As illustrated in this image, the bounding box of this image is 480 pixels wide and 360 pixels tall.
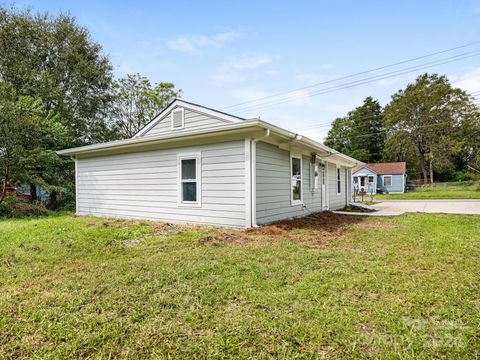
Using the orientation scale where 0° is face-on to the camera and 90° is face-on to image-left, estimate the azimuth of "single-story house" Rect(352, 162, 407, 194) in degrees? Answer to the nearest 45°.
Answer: approximately 0°

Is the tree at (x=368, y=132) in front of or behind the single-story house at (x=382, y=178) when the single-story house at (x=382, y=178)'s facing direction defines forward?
behind

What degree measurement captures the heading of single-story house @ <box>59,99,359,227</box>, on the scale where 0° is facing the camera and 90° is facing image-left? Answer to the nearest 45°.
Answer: approximately 315°

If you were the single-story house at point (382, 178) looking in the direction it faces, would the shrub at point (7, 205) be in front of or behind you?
in front

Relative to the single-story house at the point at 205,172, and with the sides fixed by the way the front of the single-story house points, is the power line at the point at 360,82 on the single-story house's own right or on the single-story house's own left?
on the single-story house's own left

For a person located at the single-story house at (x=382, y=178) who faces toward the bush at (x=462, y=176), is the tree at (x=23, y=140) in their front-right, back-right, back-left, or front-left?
back-right

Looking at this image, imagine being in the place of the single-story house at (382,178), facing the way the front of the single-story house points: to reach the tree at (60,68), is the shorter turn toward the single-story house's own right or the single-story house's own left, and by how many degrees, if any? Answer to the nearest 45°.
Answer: approximately 45° to the single-story house's own right

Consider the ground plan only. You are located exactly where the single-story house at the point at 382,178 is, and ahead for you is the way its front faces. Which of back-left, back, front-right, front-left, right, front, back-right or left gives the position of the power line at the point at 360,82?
front

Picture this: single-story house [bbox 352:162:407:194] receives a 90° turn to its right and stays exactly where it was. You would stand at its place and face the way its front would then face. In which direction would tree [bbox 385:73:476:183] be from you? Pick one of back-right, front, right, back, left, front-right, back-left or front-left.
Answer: back-right

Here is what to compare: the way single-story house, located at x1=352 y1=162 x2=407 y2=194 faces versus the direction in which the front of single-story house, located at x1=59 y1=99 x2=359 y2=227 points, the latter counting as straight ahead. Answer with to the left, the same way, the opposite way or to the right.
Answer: to the right

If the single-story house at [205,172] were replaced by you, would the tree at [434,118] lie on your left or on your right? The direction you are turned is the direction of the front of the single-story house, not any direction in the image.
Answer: on your left

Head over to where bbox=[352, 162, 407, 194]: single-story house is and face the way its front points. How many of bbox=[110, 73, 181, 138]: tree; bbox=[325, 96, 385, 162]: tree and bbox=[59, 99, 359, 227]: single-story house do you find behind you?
1

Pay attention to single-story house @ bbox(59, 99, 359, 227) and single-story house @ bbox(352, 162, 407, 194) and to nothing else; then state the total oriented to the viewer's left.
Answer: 0

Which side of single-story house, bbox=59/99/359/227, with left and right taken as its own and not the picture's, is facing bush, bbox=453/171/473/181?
left
